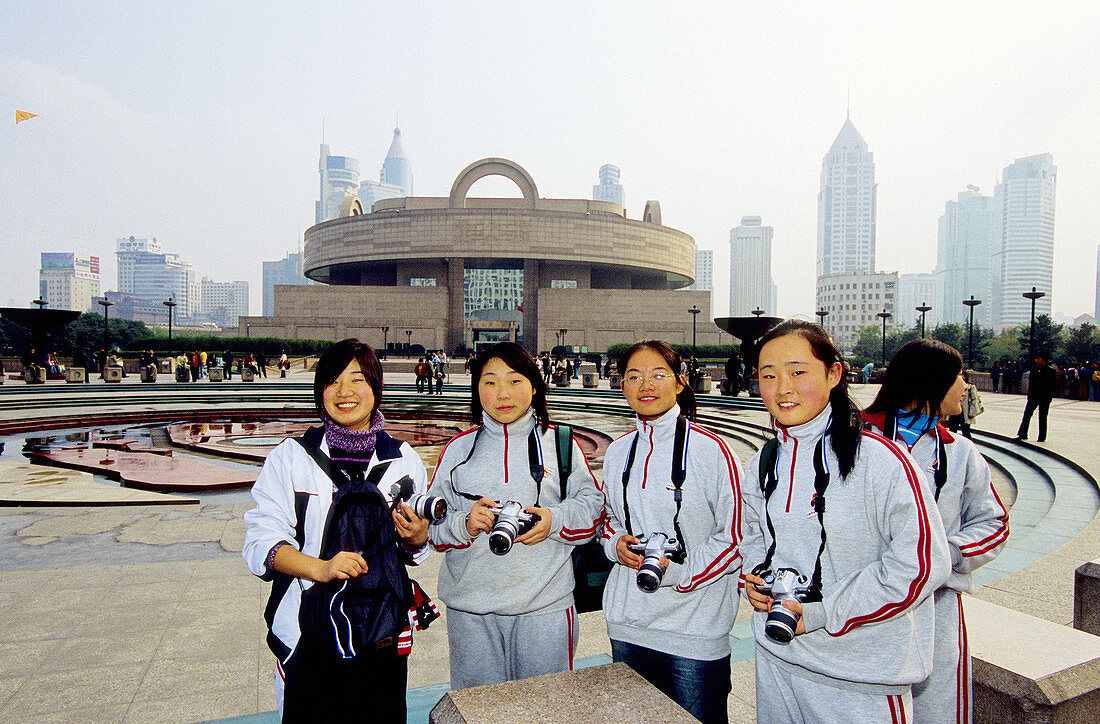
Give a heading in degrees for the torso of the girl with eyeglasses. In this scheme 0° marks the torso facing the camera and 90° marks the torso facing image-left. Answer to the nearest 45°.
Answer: approximately 45°

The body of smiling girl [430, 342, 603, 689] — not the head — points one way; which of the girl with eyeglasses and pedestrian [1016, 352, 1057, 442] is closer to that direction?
the girl with eyeglasses

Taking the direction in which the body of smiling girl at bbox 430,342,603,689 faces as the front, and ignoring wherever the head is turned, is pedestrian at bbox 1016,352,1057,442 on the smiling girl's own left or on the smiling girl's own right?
on the smiling girl's own left

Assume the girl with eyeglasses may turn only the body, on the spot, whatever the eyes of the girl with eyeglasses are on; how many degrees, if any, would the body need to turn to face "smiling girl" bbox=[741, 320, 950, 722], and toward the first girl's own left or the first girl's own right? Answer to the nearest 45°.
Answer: approximately 90° to the first girl's own left

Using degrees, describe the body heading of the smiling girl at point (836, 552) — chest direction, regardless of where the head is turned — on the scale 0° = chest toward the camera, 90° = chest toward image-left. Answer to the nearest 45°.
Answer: approximately 45°

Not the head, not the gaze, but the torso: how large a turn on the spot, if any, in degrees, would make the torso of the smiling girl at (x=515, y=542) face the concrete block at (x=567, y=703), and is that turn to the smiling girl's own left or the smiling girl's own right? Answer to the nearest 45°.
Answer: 0° — they already face it

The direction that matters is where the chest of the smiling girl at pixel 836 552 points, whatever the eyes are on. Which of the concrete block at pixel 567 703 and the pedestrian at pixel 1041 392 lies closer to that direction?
the concrete block
